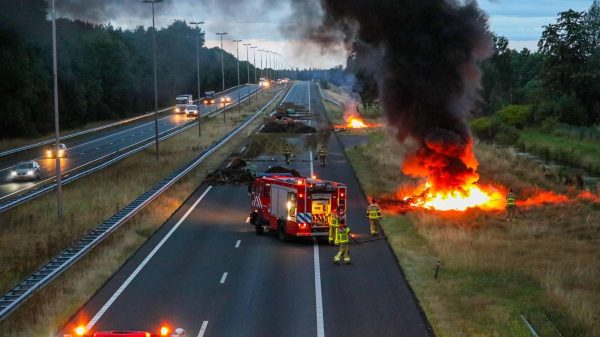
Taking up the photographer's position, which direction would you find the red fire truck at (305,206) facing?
facing away from the viewer and to the left of the viewer

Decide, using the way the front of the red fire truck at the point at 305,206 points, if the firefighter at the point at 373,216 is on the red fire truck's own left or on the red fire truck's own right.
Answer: on the red fire truck's own right

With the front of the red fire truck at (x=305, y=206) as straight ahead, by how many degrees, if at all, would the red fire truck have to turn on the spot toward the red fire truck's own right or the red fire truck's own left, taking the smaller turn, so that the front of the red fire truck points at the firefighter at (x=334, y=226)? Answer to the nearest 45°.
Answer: approximately 180°

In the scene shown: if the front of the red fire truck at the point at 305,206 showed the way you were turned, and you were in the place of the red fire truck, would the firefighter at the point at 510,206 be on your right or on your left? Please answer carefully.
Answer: on your right

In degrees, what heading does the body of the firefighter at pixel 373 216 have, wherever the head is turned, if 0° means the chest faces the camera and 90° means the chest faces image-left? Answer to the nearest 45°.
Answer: approximately 180°

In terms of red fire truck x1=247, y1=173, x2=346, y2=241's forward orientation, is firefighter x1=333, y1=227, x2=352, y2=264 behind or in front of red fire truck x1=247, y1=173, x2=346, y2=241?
behind

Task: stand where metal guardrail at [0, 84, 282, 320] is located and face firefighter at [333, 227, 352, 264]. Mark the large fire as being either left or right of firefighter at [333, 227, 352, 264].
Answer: left

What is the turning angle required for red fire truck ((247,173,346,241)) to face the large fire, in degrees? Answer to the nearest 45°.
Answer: approximately 90° to its right

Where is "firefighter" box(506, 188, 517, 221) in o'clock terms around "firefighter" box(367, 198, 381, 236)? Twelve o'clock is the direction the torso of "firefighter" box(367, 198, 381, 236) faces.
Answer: "firefighter" box(506, 188, 517, 221) is roughly at 2 o'clock from "firefighter" box(367, 198, 381, 236).
